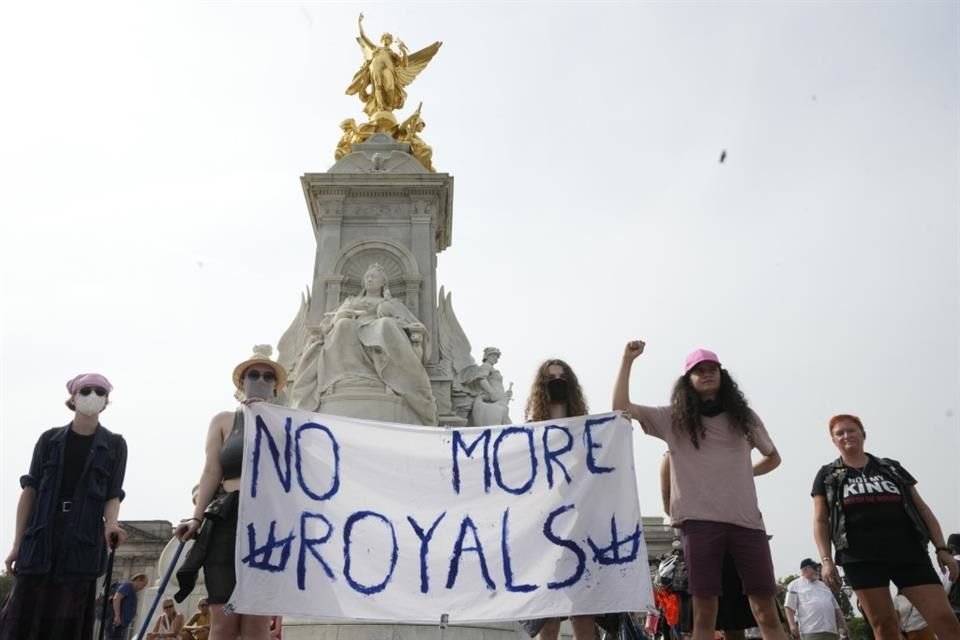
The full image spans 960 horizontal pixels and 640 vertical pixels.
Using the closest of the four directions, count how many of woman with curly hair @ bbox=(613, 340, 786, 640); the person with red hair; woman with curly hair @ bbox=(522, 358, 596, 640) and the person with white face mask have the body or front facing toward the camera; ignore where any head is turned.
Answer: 4

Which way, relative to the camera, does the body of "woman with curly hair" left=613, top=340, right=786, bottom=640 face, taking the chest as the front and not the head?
toward the camera

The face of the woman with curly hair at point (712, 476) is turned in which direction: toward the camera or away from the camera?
toward the camera

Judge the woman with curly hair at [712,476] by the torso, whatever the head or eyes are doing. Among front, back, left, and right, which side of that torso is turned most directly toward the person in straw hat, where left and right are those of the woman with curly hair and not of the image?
right

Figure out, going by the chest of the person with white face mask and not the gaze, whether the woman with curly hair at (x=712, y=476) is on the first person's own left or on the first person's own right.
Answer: on the first person's own left

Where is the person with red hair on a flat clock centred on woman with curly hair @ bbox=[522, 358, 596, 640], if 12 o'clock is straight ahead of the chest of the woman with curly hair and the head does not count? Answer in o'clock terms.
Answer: The person with red hair is roughly at 9 o'clock from the woman with curly hair.

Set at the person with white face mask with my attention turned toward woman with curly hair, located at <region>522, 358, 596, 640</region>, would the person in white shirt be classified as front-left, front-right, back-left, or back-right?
front-left

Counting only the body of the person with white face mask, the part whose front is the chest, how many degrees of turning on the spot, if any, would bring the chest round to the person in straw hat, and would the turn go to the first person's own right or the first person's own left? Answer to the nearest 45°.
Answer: approximately 45° to the first person's own left

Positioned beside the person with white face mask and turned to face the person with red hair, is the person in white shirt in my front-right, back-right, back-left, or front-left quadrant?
front-left

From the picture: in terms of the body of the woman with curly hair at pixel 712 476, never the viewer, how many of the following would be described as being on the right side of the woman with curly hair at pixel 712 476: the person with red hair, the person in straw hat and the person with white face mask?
2

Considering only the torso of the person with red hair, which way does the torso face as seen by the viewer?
toward the camera

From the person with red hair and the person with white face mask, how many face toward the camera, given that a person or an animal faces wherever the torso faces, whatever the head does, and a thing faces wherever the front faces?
2

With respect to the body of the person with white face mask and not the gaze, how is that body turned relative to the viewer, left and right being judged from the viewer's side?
facing the viewer

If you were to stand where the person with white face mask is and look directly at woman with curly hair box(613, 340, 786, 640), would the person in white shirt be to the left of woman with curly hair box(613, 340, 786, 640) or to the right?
left
